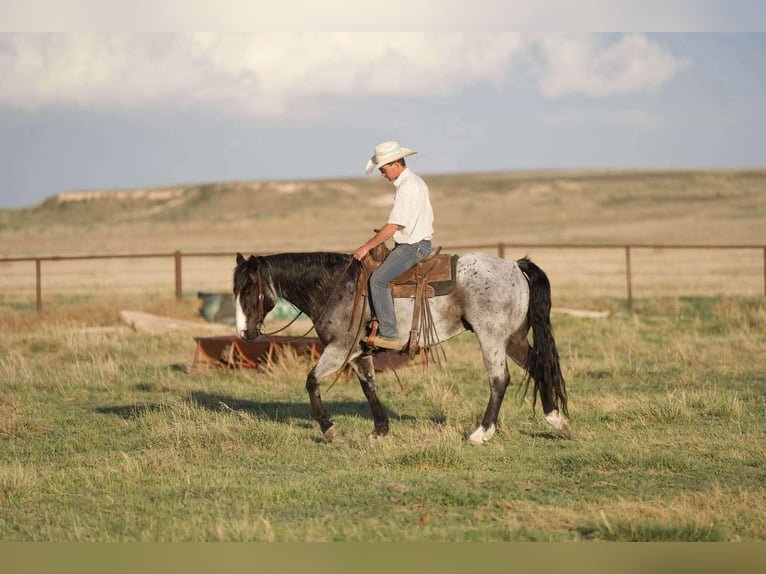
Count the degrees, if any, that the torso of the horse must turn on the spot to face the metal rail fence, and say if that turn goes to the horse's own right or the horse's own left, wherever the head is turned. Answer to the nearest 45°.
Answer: approximately 90° to the horse's own right

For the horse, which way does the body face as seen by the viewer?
to the viewer's left

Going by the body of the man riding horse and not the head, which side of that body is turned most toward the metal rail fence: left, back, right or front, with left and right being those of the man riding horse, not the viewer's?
right

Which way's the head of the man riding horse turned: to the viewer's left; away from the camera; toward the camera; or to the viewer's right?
to the viewer's left

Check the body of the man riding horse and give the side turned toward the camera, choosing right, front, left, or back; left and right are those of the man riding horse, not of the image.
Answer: left
